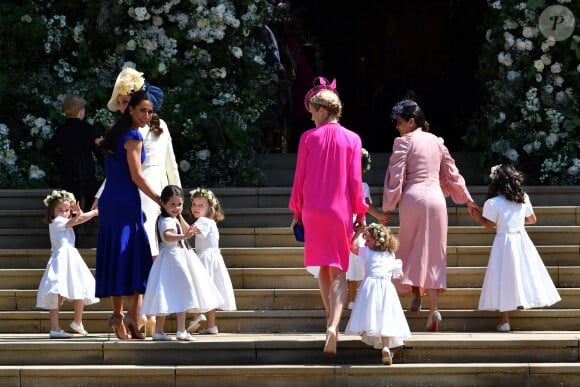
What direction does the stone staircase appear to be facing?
toward the camera

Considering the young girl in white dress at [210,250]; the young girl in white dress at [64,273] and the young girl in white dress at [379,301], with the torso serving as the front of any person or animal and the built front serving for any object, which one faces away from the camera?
the young girl in white dress at [379,301]

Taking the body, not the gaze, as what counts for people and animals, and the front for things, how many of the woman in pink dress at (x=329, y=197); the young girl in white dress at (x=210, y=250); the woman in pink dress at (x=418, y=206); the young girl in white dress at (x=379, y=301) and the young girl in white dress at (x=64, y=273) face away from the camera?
3

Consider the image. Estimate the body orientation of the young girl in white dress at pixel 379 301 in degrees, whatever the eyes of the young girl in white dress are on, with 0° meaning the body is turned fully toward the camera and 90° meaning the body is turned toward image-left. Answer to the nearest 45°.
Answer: approximately 180°

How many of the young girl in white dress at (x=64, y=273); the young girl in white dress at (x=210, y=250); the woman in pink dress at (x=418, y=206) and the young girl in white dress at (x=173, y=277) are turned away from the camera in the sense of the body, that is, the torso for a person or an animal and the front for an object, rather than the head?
1

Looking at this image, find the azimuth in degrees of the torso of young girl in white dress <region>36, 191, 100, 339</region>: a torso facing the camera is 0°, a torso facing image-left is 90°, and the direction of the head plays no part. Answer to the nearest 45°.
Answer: approximately 315°

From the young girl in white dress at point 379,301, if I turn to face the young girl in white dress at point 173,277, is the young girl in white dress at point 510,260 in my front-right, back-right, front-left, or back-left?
back-right

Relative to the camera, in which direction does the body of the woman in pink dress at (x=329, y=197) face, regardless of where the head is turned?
away from the camera

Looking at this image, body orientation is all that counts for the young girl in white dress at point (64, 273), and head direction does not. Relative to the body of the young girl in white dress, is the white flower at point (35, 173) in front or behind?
behind

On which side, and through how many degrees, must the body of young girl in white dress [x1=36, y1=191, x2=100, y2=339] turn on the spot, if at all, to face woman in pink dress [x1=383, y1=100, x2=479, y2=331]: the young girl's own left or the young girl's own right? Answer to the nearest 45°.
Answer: approximately 45° to the young girl's own left

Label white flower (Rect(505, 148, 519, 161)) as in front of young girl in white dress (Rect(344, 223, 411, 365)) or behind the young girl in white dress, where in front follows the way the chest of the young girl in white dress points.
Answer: in front

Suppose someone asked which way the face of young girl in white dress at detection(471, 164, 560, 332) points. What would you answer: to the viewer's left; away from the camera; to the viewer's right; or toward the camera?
away from the camera
